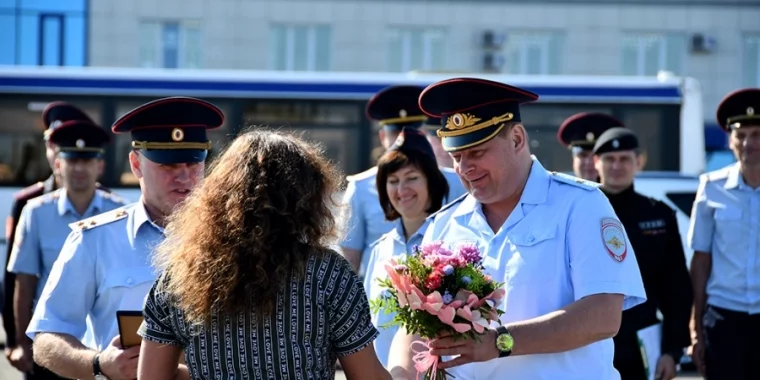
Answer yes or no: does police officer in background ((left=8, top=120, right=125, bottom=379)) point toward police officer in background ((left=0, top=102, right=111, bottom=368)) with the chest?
no

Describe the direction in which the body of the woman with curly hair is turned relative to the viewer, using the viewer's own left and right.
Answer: facing away from the viewer

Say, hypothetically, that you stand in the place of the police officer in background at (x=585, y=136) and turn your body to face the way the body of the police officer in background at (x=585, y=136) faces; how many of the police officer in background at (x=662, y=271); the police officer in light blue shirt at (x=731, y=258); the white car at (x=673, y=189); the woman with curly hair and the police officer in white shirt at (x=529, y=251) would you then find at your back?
1

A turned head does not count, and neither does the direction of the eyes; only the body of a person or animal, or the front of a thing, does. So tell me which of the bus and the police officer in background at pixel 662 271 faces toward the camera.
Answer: the police officer in background

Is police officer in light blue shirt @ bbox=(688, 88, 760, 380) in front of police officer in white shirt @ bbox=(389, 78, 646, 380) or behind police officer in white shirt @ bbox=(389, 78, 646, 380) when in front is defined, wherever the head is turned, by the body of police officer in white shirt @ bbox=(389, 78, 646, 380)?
behind

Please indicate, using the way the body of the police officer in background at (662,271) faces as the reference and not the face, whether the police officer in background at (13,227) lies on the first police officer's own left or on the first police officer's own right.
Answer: on the first police officer's own right

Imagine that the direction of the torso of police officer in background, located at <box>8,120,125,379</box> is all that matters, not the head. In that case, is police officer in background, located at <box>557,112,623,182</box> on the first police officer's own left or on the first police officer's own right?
on the first police officer's own left

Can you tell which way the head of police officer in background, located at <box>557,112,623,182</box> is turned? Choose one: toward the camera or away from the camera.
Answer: toward the camera

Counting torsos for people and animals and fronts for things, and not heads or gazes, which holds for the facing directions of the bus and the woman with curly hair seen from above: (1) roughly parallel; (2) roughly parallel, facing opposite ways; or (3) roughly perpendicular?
roughly perpendicular

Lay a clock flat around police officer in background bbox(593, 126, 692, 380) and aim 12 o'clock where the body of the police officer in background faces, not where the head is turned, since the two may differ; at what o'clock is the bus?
The bus is roughly at 5 o'clock from the police officer in background.

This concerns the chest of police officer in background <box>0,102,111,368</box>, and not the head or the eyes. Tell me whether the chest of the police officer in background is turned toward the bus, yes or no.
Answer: no

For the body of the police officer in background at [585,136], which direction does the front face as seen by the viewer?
toward the camera

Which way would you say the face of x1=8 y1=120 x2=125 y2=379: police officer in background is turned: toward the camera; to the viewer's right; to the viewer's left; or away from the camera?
toward the camera

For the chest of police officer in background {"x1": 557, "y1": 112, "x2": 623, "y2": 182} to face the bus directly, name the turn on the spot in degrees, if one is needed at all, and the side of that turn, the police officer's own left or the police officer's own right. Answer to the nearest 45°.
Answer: approximately 135° to the police officer's own right
